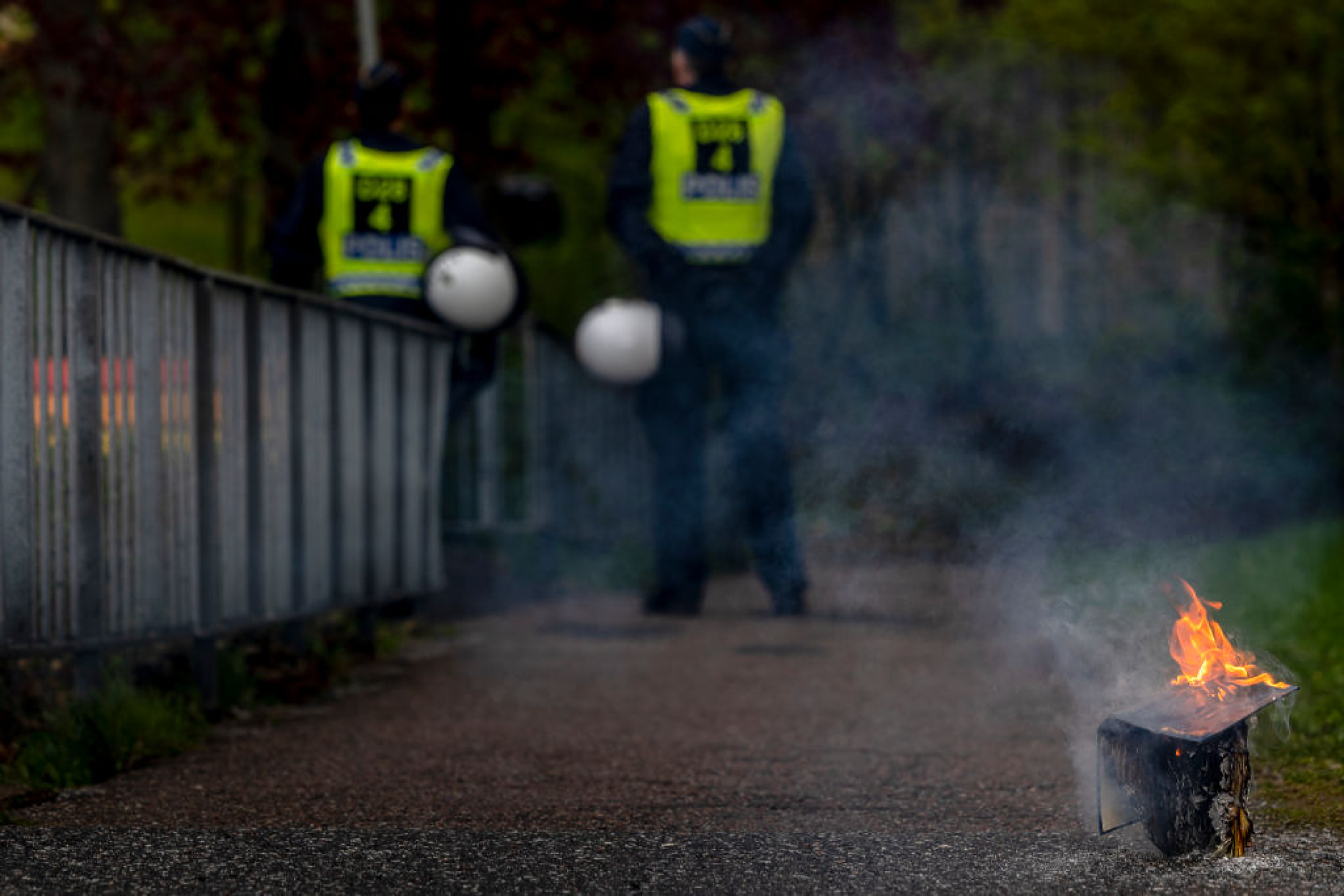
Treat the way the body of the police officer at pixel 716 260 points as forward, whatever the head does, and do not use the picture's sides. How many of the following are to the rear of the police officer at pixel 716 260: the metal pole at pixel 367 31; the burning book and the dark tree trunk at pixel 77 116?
1

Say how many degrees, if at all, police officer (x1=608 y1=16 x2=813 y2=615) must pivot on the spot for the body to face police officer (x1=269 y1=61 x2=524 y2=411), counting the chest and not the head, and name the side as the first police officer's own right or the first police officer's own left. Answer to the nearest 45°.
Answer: approximately 90° to the first police officer's own left

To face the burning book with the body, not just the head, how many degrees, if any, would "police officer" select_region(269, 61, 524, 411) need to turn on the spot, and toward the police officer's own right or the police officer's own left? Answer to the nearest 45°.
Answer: approximately 180°

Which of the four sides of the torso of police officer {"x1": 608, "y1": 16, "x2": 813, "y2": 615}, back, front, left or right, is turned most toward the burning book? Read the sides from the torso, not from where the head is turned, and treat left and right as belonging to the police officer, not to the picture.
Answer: back

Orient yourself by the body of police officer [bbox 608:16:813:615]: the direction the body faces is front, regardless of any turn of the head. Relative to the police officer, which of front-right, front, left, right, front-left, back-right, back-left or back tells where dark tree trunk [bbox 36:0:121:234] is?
front-left

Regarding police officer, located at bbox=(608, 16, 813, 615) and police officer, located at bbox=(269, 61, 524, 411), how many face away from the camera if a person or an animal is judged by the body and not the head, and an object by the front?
2

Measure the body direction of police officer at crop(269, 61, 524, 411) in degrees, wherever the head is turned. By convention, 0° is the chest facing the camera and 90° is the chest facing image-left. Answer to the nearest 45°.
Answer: approximately 180°

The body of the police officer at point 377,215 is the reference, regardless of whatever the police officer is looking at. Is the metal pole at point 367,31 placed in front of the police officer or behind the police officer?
in front

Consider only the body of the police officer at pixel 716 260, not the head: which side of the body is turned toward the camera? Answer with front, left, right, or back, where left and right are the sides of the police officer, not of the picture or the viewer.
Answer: back

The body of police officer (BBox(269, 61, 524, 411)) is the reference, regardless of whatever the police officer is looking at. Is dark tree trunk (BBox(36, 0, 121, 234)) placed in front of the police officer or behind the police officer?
in front
